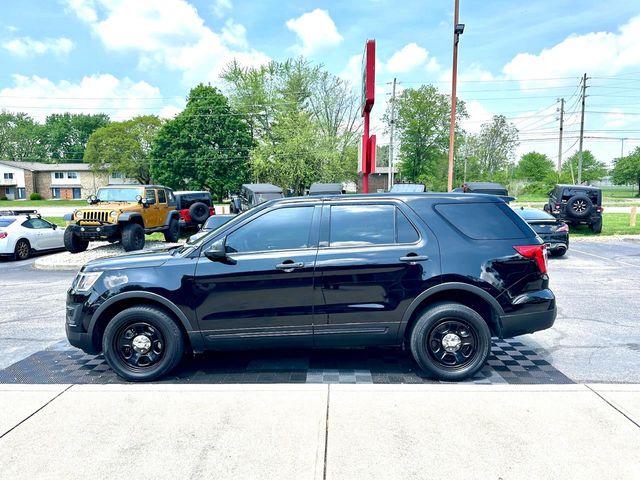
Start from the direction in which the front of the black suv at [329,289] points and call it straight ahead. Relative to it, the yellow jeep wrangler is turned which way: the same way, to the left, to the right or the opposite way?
to the left

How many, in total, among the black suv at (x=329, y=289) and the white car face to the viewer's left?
1

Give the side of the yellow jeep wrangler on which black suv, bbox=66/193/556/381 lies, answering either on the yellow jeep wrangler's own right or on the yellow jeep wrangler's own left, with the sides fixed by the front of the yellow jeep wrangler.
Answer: on the yellow jeep wrangler's own left

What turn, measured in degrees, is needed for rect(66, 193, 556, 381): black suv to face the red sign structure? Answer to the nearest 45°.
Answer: approximately 90° to its right

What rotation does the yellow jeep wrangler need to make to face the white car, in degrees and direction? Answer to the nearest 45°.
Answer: approximately 90° to its right

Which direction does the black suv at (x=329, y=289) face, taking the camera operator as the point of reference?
facing to the left of the viewer

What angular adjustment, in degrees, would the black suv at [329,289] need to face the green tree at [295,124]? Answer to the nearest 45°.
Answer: approximately 90° to its right

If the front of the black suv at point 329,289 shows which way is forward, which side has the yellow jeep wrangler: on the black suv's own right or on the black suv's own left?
on the black suv's own right

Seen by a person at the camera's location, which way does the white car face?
facing away from the viewer and to the right of the viewer
